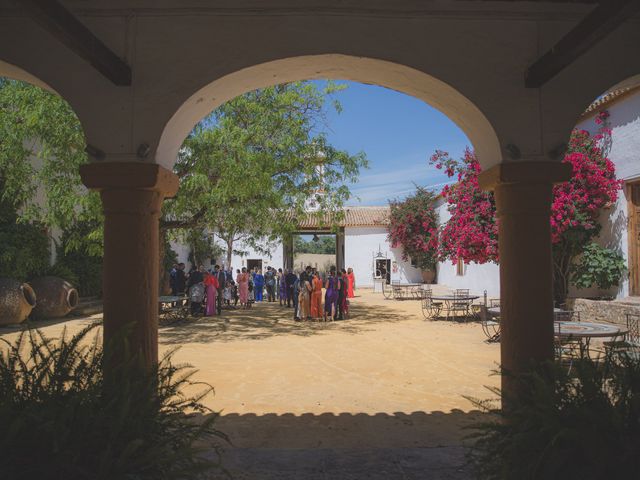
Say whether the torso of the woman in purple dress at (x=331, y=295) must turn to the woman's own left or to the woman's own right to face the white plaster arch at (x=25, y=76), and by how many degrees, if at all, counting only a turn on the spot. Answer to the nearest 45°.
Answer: approximately 180°

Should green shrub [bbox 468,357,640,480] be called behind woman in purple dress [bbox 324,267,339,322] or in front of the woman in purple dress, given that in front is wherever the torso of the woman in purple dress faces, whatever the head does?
behind

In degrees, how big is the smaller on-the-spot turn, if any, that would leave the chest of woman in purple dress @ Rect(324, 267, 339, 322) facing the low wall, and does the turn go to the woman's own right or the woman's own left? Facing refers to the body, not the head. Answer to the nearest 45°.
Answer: approximately 135° to the woman's own right

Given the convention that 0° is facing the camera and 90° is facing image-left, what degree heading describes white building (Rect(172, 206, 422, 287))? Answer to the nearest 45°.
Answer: approximately 0°

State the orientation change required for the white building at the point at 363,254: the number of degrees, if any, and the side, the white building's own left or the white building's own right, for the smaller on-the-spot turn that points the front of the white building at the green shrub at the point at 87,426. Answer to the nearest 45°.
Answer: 0° — it already faces it

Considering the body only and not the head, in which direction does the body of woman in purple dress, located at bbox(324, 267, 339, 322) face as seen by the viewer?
away from the camera

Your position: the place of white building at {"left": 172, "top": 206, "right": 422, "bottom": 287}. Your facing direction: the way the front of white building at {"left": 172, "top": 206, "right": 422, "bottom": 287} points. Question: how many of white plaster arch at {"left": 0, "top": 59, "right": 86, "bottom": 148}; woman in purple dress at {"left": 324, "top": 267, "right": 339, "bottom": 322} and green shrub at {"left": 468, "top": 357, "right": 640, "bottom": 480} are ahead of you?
3

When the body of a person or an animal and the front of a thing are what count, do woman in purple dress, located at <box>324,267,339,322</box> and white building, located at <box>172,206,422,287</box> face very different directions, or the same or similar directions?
very different directions

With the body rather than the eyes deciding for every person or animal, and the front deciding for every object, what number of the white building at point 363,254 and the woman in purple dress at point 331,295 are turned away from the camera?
1

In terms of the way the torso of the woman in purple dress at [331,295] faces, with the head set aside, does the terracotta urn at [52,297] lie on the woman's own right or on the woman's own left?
on the woman's own left

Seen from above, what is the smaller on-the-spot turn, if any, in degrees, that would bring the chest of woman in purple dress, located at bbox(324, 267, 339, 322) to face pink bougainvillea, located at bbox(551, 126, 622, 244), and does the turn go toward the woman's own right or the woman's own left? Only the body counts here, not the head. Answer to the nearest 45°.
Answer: approximately 135° to the woman's own right

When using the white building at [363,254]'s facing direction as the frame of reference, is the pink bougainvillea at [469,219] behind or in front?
in front
